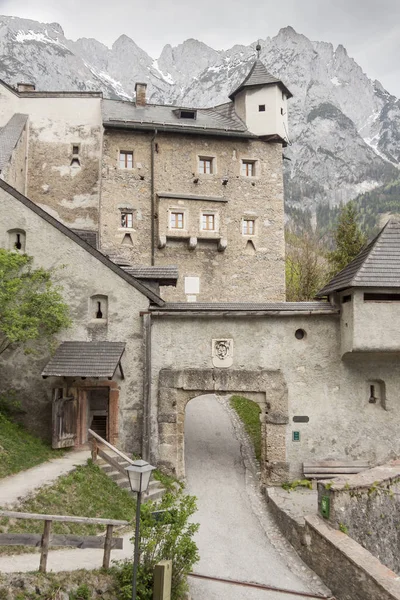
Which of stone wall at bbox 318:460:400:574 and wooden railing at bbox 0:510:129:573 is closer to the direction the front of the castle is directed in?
the wooden railing

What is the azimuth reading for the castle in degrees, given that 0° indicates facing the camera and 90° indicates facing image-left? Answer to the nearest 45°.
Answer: approximately 0°

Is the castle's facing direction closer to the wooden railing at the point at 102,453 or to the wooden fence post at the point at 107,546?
the wooden fence post

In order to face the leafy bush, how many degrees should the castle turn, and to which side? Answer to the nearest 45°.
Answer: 0° — it already faces it

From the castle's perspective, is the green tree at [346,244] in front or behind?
behind

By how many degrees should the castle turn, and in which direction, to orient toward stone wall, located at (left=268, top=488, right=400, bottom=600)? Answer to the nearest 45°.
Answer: approximately 45° to its left

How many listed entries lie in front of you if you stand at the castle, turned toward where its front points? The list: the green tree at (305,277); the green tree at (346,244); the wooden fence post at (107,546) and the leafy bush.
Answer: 2

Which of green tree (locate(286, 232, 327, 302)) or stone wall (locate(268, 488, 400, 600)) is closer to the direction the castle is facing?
the stone wall

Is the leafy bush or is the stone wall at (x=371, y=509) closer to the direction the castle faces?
the leafy bush
